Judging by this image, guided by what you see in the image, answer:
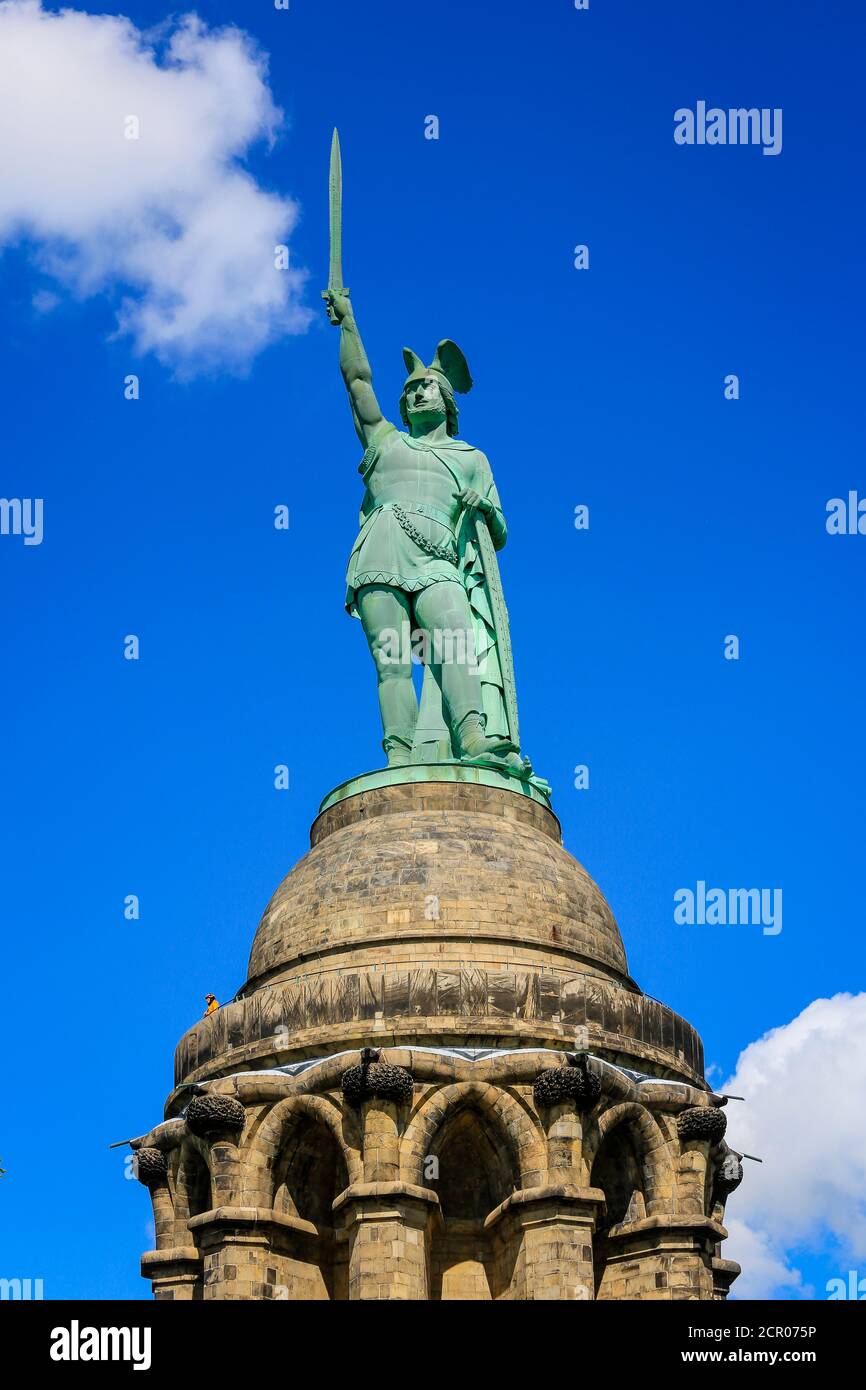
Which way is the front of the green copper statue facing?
toward the camera
